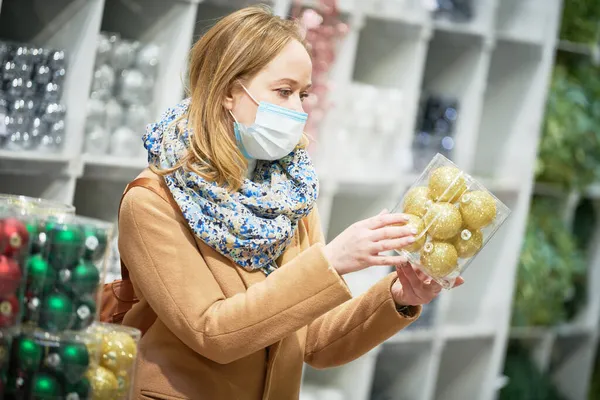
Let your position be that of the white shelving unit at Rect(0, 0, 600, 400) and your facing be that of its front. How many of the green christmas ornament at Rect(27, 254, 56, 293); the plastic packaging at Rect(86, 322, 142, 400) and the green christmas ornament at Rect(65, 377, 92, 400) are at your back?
0

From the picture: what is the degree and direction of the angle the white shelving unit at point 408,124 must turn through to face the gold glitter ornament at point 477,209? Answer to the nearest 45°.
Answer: approximately 45° to its left

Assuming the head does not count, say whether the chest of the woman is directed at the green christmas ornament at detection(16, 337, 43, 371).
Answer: no

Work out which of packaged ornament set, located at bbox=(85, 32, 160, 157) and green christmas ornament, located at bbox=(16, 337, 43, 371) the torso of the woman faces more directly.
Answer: the green christmas ornament

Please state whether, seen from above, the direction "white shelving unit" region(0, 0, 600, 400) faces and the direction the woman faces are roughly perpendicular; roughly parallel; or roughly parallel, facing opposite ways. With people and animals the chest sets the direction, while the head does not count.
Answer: roughly perpendicular

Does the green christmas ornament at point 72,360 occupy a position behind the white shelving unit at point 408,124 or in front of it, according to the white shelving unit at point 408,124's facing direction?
in front

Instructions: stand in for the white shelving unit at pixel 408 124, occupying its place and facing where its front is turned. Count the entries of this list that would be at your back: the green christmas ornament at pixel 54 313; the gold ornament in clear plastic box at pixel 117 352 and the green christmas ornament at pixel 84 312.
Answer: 0

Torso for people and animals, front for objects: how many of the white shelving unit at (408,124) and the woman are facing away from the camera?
0

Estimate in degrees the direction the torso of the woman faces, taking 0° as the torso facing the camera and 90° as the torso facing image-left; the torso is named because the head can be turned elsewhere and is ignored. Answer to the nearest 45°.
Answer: approximately 315°

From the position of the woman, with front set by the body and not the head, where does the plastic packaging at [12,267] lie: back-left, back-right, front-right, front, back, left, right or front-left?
right

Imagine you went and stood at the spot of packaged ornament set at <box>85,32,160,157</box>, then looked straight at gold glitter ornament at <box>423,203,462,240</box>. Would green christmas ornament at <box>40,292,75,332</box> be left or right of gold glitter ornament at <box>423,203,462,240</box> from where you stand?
right
